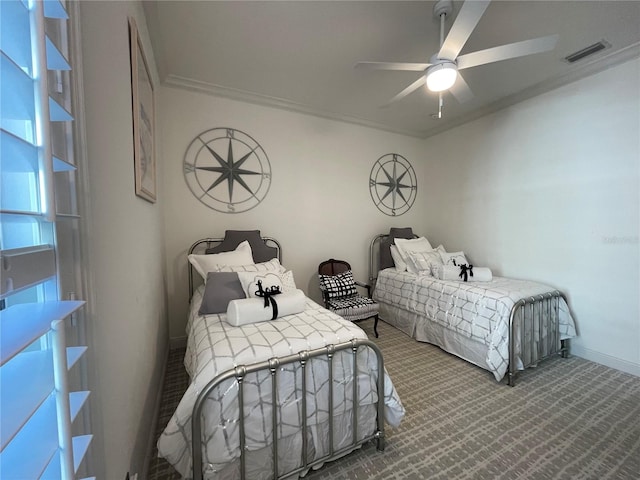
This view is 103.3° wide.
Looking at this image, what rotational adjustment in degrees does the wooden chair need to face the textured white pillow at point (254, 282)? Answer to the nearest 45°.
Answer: approximately 90° to its right

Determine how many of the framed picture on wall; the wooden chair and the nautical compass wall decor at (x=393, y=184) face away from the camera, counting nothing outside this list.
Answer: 0

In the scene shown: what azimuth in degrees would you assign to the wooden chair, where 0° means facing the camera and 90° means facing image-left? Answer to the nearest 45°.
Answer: approximately 315°

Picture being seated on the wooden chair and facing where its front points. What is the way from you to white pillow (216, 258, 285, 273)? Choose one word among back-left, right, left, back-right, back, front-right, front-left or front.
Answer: right

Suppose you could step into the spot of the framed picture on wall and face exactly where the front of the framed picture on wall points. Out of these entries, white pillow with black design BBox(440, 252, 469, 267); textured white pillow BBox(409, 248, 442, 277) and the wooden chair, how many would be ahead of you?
3

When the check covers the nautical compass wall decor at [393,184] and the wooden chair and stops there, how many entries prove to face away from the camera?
0

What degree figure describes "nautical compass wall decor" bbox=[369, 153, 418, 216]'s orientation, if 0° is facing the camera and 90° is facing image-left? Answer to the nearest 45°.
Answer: approximately 315°

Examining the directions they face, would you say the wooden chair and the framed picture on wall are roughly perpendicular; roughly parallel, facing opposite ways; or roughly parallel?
roughly perpendicular

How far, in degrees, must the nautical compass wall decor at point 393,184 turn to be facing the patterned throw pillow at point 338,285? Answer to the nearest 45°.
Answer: approximately 90° to its right

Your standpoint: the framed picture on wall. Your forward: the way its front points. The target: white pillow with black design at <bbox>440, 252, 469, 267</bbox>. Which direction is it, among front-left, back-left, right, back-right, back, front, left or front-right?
front

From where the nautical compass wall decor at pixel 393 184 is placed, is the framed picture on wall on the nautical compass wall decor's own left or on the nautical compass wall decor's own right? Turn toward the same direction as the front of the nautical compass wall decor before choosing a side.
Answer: on the nautical compass wall decor's own right

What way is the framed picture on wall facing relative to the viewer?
to the viewer's right

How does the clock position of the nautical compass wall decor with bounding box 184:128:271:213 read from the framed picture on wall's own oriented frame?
The nautical compass wall decor is roughly at 10 o'clock from the framed picture on wall.

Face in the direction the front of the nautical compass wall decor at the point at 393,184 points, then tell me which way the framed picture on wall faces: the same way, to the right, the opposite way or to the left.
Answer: to the left

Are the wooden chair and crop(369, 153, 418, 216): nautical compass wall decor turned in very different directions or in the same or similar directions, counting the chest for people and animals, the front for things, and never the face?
same or similar directions
